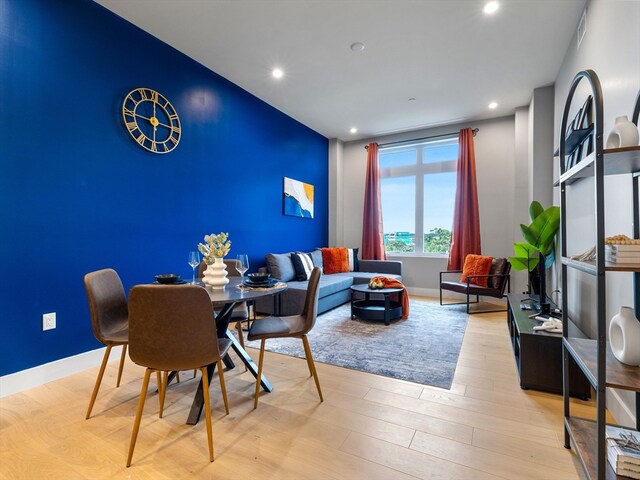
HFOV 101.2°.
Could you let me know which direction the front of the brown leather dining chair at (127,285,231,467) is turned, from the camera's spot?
facing away from the viewer

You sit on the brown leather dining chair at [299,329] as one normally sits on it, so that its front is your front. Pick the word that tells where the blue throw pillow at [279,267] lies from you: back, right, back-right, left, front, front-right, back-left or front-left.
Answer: right

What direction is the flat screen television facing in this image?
to the viewer's left

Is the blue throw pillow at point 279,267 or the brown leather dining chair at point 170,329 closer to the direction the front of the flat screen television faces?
the blue throw pillow

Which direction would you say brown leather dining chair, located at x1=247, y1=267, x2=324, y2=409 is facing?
to the viewer's left

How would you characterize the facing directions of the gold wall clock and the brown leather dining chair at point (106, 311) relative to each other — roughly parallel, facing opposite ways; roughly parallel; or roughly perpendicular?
roughly parallel

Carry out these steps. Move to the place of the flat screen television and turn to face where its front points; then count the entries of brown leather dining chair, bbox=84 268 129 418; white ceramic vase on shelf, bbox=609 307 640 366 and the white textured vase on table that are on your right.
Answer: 0

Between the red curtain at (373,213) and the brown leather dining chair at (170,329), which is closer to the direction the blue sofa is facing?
the brown leather dining chair

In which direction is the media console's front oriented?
to the viewer's left

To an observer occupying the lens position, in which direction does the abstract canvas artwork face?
facing the viewer and to the right of the viewer
